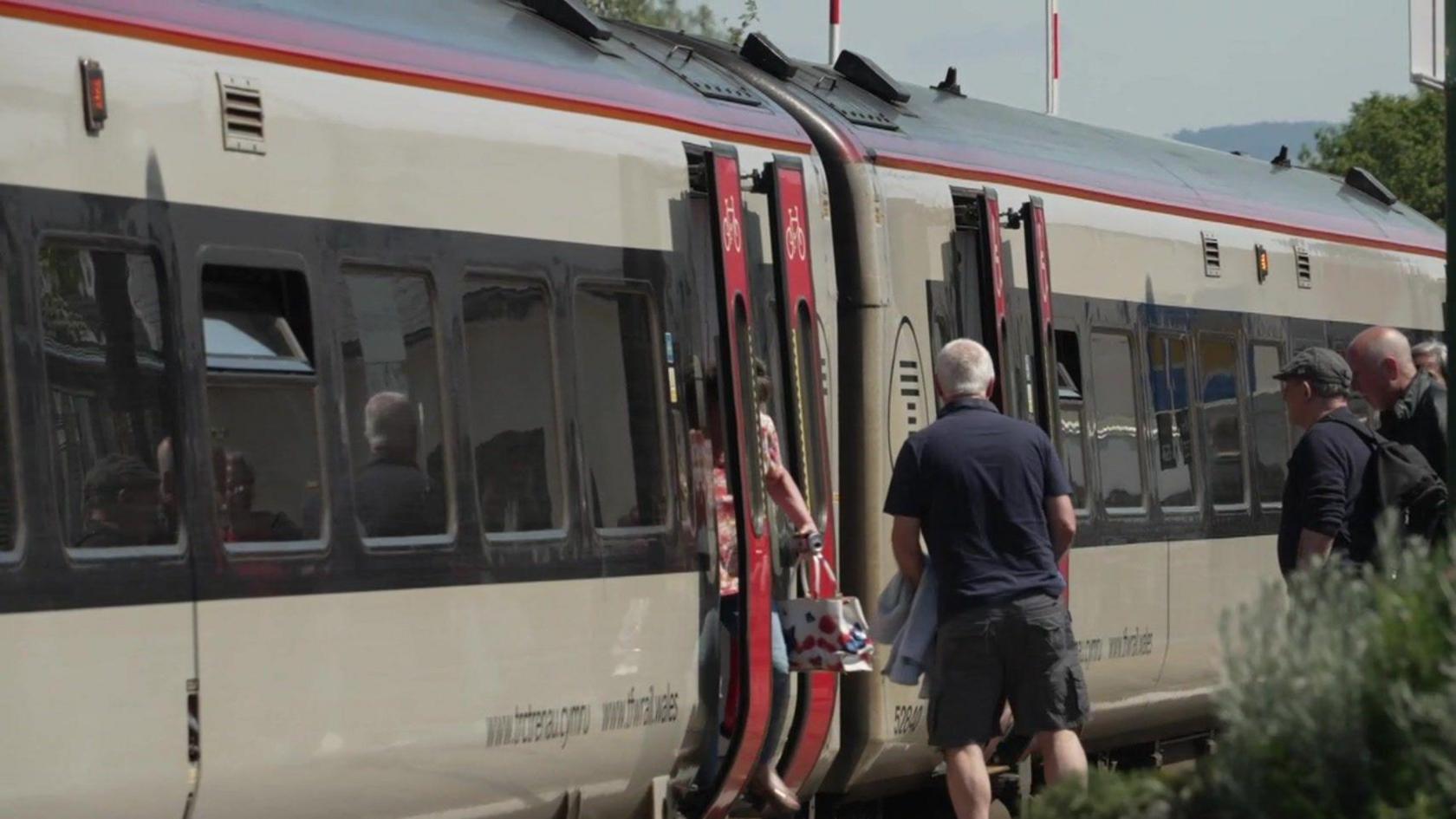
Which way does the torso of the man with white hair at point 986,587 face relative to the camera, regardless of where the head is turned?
away from the camera

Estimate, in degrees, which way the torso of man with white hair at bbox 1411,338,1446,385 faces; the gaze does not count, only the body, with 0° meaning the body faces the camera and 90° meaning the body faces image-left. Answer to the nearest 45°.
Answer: approximately 90°

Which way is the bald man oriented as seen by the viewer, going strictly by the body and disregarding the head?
to the viewer's left

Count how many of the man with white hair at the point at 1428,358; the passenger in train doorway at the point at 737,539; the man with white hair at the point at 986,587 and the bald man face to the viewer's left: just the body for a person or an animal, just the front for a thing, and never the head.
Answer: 2

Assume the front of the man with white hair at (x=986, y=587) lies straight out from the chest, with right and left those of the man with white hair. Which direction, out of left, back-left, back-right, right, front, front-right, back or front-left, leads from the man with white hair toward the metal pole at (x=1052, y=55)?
front

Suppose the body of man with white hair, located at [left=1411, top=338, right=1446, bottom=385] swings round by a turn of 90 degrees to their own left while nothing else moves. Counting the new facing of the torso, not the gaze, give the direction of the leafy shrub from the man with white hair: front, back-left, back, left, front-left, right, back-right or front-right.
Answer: front

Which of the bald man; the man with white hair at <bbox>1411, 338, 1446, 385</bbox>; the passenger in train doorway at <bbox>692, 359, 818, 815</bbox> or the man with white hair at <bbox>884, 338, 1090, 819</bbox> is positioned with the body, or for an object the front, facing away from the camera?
the man with white hair at <bbox>884, 338, 1090, 819</bbox>

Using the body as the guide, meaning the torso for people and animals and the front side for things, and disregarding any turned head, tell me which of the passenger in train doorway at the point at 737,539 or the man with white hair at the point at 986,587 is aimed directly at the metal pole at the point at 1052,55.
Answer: the man with white hair

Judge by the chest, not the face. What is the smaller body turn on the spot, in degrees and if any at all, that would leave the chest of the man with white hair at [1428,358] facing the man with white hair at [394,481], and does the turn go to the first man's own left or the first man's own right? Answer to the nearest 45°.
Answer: approximately 45° to the first man's own left

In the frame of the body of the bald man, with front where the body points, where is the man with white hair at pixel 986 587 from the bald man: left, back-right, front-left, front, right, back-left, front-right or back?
front-left

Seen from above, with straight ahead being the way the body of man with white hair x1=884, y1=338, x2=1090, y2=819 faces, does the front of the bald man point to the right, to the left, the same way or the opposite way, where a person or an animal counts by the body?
to the left

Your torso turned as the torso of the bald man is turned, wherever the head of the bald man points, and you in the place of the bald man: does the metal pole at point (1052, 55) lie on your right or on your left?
on your right

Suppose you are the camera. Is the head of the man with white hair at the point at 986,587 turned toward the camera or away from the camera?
away from the camera
